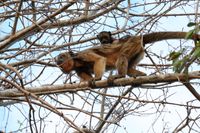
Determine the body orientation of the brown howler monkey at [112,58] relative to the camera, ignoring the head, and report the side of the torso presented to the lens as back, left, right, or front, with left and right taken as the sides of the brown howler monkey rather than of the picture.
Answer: left

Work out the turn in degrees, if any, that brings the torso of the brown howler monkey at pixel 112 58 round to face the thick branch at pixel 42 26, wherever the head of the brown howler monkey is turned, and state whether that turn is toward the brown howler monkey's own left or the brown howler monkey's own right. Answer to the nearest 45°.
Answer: approximately 45° to the brown howler monkey's own left
